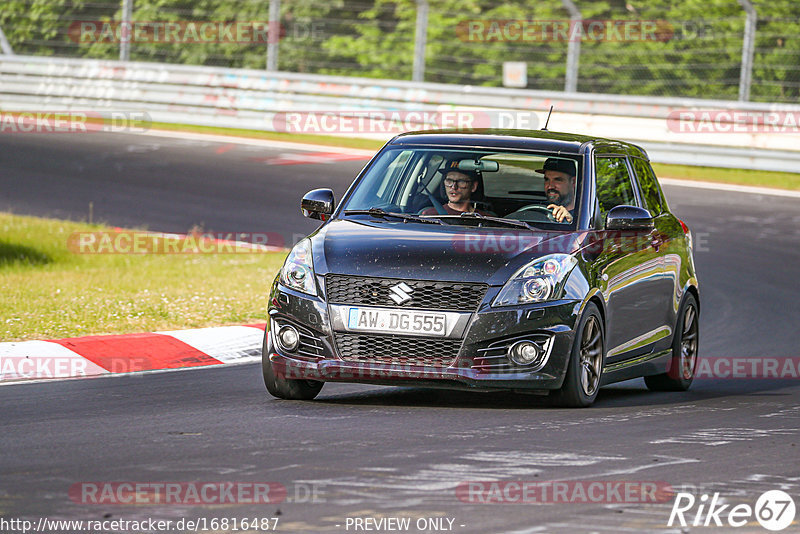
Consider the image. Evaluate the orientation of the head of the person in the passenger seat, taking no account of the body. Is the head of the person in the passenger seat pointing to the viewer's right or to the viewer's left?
to the viewer's left

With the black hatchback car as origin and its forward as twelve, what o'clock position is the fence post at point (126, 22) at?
The fence post is roughly at 4 o'clock from the black hatchback car.

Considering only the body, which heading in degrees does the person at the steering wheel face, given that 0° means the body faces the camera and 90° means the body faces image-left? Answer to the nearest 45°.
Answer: approximately 45°

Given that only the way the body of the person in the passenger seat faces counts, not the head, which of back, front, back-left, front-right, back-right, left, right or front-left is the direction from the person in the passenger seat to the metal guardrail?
back-right

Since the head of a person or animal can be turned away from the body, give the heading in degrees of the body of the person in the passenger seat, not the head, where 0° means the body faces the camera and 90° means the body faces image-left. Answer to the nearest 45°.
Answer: approximately 45°

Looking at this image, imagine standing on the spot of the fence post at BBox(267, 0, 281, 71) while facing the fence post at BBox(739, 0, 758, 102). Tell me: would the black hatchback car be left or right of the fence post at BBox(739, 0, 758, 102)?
right

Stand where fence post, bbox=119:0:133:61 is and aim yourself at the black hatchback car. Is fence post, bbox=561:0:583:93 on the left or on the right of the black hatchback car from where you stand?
left

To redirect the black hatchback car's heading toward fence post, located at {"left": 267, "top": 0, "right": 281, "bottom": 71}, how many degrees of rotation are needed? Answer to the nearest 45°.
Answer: approximately 135° to its right
